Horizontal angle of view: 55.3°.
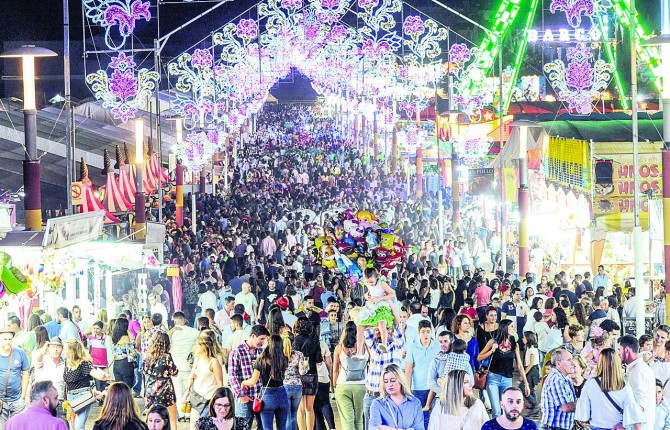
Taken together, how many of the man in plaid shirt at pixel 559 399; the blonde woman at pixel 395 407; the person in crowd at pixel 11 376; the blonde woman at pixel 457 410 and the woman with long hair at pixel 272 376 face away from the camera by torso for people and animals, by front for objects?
2

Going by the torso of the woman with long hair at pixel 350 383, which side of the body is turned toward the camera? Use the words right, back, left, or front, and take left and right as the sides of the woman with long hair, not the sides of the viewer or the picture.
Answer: back

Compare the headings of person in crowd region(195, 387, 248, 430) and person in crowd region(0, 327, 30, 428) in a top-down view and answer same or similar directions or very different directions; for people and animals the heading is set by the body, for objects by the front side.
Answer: same or similar directions

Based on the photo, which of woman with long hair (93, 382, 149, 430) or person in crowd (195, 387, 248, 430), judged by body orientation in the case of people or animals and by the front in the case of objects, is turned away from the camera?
the woman with long hair

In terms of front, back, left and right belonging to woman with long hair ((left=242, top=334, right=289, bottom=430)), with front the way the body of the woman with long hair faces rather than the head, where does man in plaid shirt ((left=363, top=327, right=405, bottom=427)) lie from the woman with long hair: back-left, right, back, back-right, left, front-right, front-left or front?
right

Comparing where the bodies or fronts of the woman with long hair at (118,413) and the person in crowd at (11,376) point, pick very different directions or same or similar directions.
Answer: very different directions

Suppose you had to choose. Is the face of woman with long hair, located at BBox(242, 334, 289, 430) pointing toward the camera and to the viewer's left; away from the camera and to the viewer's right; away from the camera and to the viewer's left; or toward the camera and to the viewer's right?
away from the camera and to the viewer's left

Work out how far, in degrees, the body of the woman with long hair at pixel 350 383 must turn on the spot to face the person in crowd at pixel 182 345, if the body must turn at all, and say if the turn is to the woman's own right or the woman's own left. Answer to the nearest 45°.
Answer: approximately 45° to the woman's own left

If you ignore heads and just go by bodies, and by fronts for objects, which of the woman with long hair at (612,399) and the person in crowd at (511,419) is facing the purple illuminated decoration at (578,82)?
the woman with long hair

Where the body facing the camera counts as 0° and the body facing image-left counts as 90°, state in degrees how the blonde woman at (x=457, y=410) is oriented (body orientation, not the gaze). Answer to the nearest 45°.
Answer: approximately 315°

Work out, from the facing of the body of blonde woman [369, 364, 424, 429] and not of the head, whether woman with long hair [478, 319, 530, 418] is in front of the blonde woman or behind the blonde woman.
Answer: behind

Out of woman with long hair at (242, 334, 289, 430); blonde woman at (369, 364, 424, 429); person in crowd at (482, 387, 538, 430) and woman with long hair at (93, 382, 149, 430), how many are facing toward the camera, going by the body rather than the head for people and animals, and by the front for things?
2

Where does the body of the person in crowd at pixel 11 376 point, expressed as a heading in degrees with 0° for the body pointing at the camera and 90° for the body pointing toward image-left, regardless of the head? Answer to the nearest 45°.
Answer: approximately 0°

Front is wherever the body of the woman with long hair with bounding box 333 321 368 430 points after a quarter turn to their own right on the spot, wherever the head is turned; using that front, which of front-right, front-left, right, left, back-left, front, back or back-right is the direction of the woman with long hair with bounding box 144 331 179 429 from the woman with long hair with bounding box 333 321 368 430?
back

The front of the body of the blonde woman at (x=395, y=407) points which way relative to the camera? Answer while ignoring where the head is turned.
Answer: toward the camera
